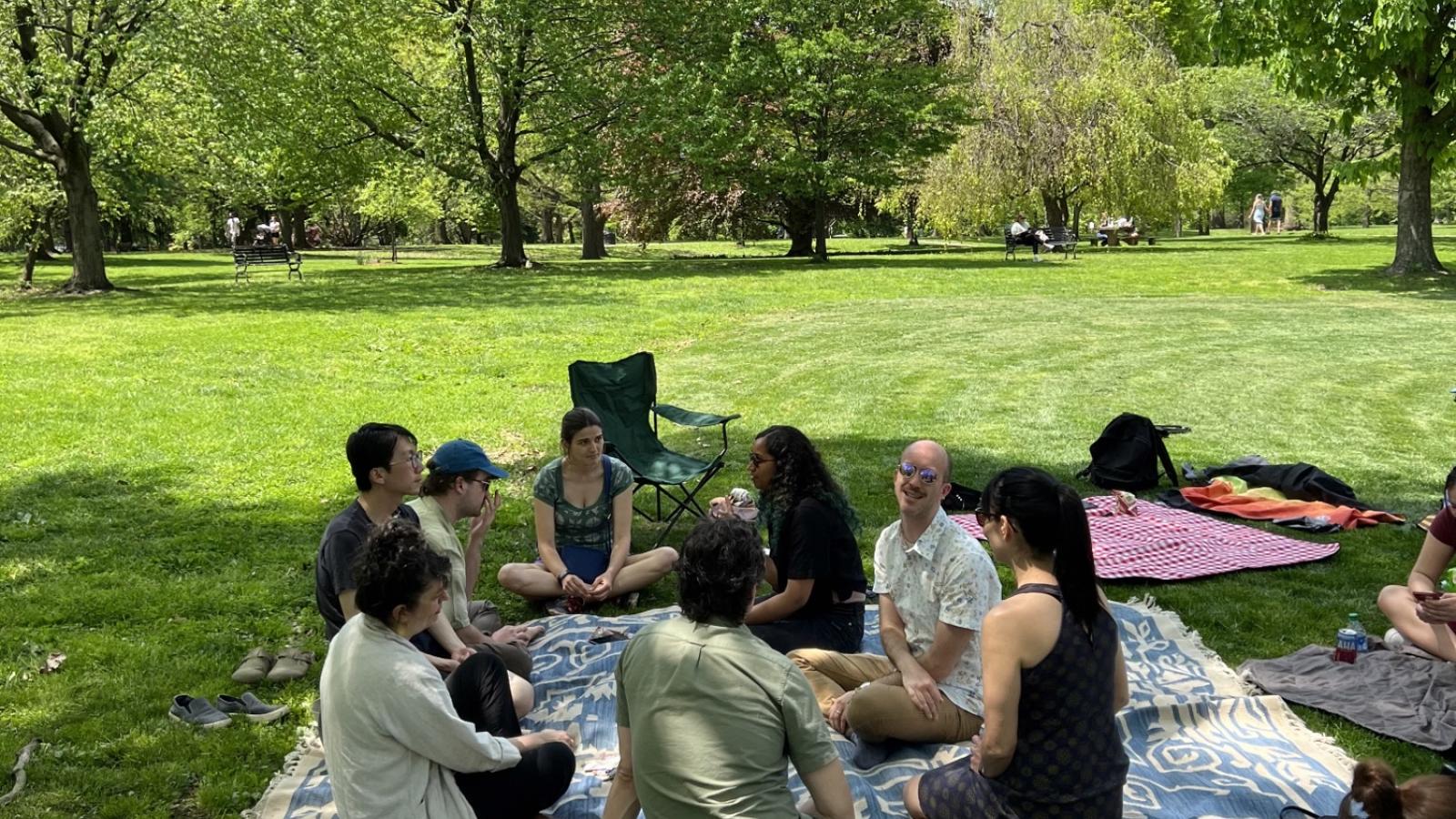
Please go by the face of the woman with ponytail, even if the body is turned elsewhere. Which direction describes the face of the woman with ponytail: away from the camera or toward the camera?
away from the camera

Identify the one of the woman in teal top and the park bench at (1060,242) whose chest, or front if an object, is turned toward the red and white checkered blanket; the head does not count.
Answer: the park bench

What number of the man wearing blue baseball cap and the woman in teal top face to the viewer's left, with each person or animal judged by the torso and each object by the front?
0

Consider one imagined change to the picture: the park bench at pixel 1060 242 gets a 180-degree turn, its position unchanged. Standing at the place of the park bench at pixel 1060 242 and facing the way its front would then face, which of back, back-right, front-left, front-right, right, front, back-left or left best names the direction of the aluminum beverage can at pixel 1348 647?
back

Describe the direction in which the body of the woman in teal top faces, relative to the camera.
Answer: toward the camera

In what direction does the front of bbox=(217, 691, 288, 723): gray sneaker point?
to the viewer's right

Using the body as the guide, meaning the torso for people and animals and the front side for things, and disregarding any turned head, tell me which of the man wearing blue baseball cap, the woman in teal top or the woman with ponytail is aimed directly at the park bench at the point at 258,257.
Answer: the woman with ponytail

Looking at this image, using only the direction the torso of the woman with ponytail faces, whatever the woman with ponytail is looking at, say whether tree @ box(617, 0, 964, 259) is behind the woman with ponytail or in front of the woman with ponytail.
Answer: in front

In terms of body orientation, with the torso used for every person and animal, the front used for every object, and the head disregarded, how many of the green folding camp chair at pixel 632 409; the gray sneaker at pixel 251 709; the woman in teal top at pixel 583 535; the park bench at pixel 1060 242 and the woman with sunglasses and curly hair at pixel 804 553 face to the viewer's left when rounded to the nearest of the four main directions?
1

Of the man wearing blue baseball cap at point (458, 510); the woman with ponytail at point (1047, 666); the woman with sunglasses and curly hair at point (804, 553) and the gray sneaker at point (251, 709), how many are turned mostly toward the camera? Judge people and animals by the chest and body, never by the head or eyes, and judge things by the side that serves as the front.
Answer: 0

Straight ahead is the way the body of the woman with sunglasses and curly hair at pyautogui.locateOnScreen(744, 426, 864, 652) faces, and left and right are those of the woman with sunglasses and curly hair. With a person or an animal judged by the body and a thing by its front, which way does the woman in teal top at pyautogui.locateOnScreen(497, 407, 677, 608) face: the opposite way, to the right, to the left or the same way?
to the left

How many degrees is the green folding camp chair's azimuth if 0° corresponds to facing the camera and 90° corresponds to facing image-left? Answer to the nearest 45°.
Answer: approximately 315°

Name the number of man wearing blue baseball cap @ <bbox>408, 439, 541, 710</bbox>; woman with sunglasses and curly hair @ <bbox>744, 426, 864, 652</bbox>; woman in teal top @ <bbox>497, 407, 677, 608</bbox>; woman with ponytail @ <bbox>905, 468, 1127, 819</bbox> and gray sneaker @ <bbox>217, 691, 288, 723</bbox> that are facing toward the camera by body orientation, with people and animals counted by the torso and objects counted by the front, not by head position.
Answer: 1

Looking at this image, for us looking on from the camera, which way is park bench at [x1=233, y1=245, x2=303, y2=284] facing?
facing the viewer

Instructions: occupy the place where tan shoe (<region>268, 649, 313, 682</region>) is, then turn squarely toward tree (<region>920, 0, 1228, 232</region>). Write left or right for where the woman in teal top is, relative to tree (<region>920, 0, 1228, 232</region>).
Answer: right

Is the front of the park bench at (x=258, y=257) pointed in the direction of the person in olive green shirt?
yes

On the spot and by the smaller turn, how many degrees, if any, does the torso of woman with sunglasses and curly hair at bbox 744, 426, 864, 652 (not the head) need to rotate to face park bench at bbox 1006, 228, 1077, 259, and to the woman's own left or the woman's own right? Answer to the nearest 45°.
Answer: approximately 90° to the woman's own right

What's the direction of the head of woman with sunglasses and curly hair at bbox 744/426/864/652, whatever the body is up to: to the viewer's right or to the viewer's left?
to the viewer's left

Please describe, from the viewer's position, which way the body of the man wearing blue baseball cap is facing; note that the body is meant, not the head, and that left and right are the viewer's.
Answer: facing to the right of the viewer
